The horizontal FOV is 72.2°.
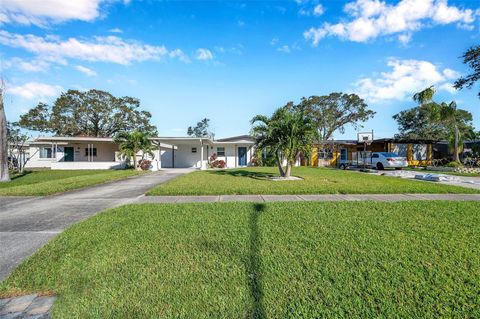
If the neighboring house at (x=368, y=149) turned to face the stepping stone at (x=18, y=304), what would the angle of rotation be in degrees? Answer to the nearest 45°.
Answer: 0° — it already faces it

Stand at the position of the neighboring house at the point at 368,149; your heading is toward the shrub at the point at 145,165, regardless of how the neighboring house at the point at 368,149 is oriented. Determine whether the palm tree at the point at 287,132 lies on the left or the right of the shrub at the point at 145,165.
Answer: left

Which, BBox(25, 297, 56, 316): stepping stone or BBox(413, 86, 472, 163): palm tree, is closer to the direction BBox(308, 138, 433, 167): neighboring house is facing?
the stepping stone

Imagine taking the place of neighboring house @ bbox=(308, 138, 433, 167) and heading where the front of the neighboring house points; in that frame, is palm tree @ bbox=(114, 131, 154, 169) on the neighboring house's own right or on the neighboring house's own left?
on the neighboring house's own right

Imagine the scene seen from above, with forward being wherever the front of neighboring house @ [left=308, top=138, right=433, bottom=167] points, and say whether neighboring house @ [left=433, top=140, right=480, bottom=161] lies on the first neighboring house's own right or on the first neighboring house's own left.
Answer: on the first neighboring house's own left

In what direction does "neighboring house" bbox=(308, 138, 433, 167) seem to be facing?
toward the camera

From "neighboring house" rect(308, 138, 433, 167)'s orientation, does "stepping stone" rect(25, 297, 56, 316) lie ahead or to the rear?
ahead

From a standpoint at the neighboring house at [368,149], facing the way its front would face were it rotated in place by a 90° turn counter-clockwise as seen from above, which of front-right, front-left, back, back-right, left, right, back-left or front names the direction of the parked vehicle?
right

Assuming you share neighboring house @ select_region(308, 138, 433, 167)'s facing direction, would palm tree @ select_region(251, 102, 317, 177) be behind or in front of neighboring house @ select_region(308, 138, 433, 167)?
in front

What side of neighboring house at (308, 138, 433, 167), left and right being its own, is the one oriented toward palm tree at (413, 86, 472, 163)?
left
